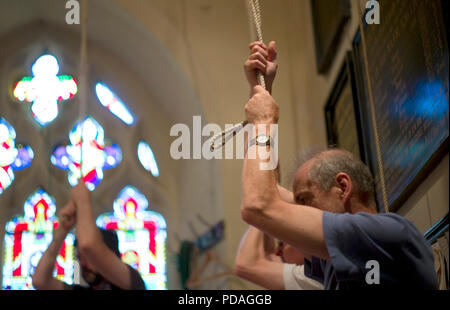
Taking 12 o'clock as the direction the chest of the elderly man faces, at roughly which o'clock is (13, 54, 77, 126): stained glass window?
The stained glass window is roughly at 2 o'clock from the elderly man.

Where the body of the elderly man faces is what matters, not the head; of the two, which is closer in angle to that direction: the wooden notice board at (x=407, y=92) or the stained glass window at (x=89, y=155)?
the stained glass window

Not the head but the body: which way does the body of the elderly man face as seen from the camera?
to the viewer's left

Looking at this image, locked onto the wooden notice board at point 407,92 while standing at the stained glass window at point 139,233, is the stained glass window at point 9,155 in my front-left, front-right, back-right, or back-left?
back-right

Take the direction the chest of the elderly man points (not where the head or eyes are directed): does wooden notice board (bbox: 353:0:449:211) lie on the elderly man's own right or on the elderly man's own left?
on the elderly man's own right

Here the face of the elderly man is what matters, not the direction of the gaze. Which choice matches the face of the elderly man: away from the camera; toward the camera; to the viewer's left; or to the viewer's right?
to the viewer's left

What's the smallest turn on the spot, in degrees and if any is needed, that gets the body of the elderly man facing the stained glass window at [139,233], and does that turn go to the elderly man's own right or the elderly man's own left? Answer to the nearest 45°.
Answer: approximately 90° to the elderly man's own right

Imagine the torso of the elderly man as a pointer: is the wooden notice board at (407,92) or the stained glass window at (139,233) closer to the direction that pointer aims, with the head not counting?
the stained glass window

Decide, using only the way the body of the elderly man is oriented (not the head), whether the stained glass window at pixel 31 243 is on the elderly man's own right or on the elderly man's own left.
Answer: on the elderly man's own right

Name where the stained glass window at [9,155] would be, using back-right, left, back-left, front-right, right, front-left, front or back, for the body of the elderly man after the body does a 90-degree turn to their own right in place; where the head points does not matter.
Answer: front-left

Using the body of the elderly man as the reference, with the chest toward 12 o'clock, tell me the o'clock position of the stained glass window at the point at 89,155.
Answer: The stained glass window is roughly at 2 o'clock from the elderly man.
